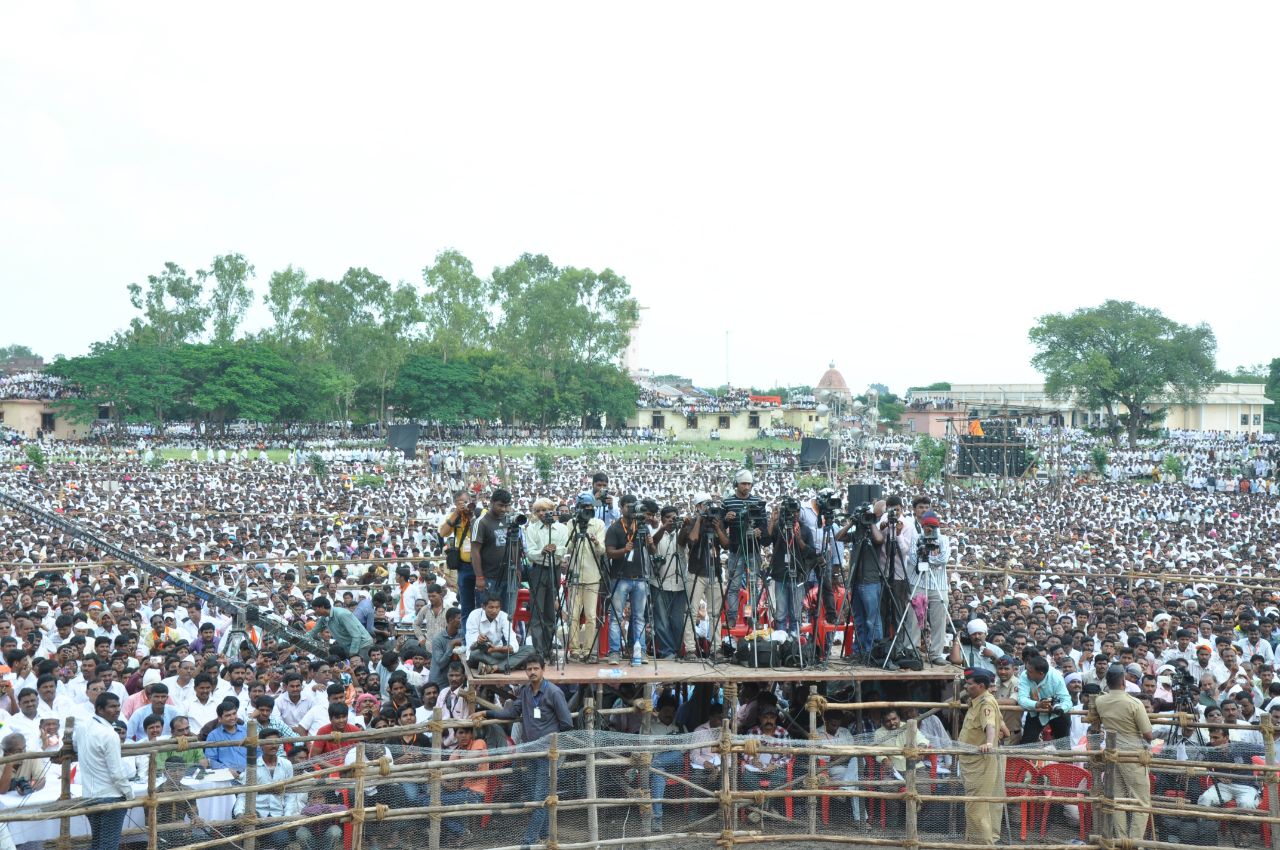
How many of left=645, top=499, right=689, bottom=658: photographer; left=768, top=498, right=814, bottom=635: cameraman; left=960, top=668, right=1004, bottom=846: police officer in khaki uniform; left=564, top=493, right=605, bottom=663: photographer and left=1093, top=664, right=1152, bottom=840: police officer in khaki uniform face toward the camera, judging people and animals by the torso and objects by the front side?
3

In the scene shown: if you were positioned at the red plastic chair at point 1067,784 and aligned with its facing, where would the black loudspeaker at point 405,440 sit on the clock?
The black loudspeaker is roughly at 5 o'clock from the red plastic chair.

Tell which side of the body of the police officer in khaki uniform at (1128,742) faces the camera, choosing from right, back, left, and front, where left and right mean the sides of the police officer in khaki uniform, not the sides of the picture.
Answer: back

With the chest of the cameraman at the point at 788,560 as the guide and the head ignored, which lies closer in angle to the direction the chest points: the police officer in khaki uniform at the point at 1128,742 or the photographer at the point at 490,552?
the police officer in khaki uniform

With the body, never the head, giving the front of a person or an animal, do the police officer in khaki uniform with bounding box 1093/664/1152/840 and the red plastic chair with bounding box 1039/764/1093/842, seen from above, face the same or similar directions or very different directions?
very different directions

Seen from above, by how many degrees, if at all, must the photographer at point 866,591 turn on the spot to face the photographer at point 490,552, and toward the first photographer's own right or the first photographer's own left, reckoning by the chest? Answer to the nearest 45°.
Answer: approximately 90° to the first photographer's own right

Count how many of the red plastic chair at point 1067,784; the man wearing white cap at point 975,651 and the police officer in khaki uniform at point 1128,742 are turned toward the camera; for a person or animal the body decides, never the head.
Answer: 2

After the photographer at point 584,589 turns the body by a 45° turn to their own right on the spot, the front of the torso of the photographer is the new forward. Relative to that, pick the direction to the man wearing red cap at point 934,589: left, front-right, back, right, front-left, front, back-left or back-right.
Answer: back-left

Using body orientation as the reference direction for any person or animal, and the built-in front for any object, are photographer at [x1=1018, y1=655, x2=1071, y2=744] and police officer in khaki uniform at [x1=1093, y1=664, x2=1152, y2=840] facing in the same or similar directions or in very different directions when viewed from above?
very different directions

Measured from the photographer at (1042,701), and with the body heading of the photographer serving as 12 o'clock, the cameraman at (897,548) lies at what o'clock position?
The cameraman is roughly at 4 o'clock from the photographer.

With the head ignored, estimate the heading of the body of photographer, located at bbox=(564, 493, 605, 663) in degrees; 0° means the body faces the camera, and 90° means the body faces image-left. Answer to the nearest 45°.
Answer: approximately 0°
